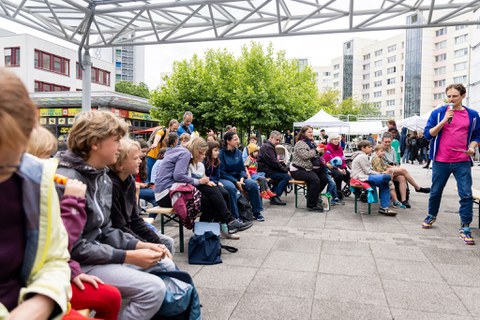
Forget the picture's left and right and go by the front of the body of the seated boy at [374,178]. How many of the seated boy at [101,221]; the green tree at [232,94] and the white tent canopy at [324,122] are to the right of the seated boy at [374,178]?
1

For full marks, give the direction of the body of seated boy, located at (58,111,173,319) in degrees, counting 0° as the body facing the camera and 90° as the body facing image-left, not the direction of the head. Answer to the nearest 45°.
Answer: approximately 270°

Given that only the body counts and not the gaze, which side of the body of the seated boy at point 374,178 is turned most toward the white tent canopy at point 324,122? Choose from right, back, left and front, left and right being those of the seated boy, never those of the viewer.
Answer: left

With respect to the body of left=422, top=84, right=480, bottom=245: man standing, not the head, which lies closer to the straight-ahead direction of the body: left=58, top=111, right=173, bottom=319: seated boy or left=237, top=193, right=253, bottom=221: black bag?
the seated boy

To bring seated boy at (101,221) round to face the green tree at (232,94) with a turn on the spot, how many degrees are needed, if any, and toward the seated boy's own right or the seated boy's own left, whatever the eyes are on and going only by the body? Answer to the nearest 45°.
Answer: approximately 90° to the seated boy's own left

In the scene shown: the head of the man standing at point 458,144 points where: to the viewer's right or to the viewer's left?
to the viewer's left

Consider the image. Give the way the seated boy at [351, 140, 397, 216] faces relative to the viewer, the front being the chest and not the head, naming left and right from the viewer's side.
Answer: facing to the right of the viewer

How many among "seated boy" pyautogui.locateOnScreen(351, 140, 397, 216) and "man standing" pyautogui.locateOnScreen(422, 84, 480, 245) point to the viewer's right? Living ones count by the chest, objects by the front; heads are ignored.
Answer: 1

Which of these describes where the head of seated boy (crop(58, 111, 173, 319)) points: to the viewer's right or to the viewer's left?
to the viewer's right
